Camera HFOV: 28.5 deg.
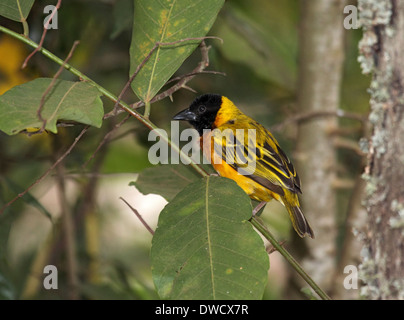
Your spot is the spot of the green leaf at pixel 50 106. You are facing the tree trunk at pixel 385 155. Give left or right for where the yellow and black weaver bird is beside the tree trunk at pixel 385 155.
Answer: right

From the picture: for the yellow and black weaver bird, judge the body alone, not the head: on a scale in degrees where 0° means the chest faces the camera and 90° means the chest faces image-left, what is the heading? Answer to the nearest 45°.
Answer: approximately 90°

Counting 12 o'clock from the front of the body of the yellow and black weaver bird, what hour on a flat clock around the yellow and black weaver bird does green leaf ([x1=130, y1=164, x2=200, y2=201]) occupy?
The green leaf is roughly at 12 o'clock from the yellow and black weaver bird.

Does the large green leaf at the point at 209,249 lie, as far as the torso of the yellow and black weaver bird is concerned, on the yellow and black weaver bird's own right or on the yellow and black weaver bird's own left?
on the yellow and black weaver bird's own left
